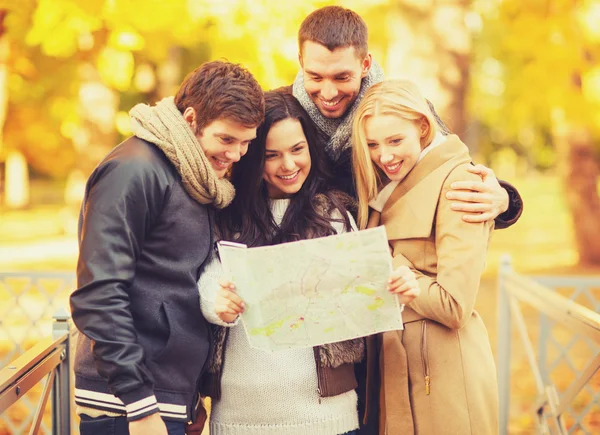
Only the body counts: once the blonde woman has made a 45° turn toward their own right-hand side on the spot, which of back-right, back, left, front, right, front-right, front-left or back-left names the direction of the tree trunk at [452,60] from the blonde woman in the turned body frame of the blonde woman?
right

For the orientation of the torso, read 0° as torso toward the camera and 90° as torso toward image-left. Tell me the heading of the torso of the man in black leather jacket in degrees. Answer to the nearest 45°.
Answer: approximately 315°

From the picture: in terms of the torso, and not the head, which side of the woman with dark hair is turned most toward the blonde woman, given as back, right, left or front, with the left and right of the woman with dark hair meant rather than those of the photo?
left

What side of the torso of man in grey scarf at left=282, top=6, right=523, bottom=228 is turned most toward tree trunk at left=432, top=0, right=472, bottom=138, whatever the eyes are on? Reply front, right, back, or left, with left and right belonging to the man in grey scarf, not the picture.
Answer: back

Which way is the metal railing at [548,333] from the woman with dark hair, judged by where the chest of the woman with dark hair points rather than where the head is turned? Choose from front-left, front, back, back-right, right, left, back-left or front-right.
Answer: back-left

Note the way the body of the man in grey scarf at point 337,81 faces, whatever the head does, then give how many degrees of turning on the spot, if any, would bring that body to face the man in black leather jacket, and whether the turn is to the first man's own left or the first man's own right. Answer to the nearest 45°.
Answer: approximately 45° to the first man's own right

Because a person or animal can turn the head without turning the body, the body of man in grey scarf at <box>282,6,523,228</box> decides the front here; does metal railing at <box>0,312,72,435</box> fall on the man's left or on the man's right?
on the man's right

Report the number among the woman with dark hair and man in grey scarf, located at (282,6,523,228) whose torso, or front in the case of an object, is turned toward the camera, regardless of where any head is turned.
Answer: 2
